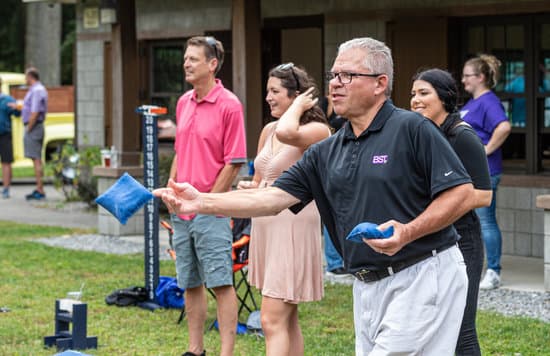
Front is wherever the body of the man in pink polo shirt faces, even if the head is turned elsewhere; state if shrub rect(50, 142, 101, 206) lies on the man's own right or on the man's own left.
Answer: on the man's own right

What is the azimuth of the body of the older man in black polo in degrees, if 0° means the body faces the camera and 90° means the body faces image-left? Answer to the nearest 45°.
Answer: approximately 45°

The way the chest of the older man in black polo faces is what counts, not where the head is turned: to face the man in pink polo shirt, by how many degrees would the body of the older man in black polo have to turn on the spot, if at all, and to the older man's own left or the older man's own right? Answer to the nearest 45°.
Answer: approximately 135° to the older man's own right

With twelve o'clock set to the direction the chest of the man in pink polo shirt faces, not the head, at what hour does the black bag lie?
The black bag is roughly at 4 o'clock from the man in pink polo shirt.

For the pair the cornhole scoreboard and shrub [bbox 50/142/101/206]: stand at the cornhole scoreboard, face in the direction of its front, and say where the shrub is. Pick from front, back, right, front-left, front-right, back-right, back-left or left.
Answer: back

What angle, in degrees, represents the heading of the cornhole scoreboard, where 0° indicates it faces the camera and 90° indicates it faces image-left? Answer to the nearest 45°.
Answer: approximately 0°

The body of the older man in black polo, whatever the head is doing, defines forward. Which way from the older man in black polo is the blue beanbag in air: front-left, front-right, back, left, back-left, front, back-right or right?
front-right

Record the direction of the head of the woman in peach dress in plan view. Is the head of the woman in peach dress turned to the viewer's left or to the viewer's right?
to the viewer's left
